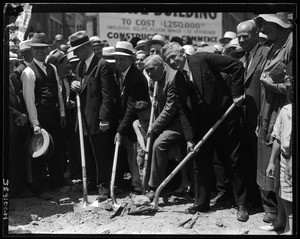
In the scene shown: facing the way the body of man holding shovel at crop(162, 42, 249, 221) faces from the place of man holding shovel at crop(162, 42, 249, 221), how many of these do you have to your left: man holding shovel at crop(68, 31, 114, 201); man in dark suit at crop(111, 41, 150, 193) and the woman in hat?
1

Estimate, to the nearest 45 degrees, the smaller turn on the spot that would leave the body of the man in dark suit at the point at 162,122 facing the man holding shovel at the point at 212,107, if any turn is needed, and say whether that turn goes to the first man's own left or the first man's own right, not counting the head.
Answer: approximately 90° to the first man's own left

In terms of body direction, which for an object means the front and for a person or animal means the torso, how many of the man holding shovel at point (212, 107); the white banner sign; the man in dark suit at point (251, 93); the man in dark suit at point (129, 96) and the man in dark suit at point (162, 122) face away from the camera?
0

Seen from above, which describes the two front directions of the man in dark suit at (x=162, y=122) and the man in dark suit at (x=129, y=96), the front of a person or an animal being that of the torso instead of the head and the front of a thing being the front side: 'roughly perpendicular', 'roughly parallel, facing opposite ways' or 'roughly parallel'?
roughly parallel

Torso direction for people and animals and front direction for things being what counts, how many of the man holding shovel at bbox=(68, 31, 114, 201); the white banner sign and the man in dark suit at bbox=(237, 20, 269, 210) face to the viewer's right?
0

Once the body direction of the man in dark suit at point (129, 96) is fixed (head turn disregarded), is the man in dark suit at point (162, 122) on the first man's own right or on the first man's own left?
on the first man's own left

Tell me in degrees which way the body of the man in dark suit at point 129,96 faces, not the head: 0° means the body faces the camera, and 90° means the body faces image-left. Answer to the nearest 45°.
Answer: approximately 45°

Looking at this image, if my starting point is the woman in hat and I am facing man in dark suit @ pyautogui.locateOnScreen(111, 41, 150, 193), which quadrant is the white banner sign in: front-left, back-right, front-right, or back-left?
front-right

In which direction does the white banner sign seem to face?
toward the camera

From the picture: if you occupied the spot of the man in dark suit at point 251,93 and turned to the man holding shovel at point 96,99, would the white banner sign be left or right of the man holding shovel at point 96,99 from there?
right

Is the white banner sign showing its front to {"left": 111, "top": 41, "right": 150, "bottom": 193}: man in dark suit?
yes

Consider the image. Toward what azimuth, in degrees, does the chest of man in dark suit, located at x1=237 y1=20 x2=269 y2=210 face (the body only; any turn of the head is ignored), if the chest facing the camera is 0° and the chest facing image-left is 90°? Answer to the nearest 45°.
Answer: approximately 45°

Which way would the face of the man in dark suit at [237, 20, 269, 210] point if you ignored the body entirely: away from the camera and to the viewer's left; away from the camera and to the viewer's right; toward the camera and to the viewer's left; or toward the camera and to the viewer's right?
toward the camera and to the viewer's left

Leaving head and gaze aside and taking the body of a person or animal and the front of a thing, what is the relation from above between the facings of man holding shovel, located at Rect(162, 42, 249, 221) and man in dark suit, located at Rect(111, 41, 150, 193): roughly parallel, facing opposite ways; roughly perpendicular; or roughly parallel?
roughly parallel

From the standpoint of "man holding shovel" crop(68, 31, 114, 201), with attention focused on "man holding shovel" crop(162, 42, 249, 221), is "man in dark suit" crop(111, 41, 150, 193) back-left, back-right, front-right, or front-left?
front-left

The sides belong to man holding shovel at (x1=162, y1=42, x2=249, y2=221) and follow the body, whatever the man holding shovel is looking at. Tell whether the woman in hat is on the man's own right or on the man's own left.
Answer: on the man's own left

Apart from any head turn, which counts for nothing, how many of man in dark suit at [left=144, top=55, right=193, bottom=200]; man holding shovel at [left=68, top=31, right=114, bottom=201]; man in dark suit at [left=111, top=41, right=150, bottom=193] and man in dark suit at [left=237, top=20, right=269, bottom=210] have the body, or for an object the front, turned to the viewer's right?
0
